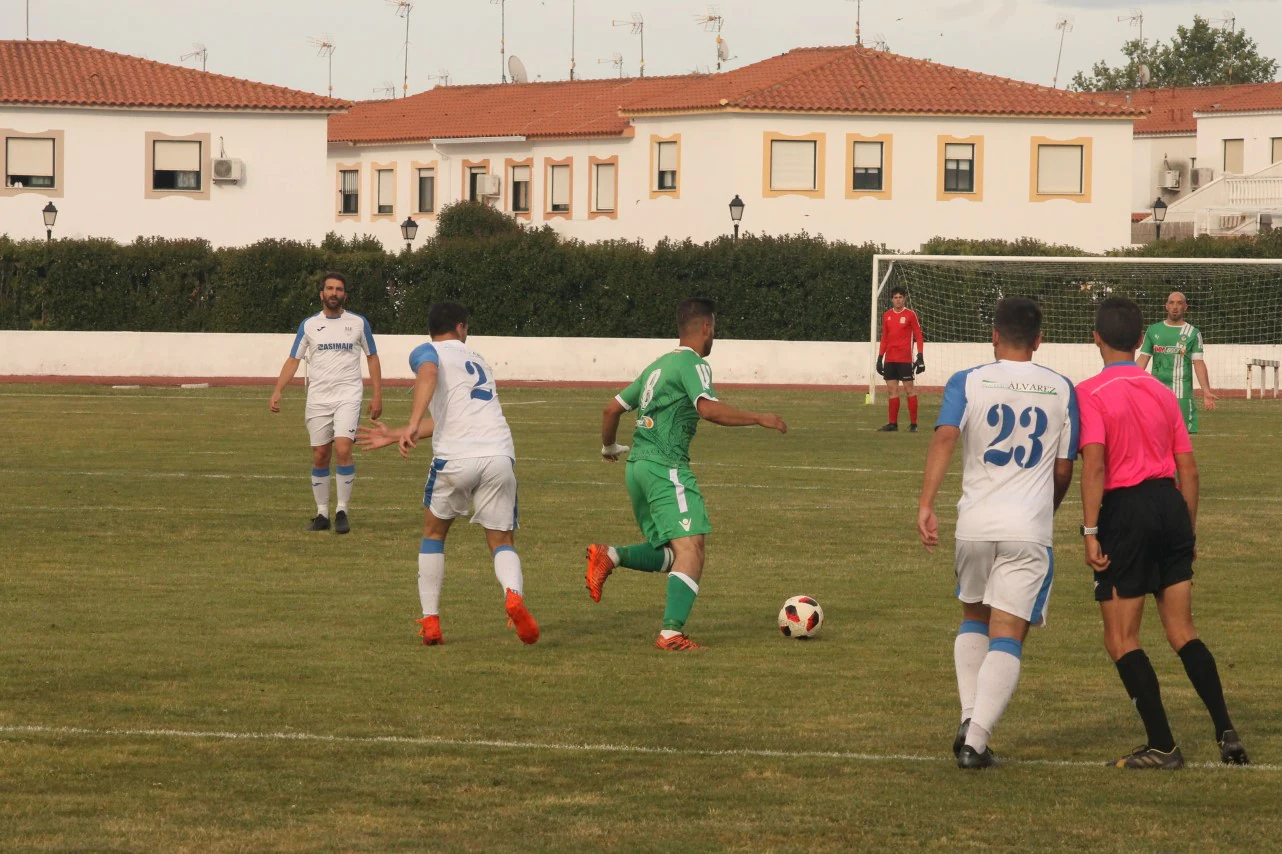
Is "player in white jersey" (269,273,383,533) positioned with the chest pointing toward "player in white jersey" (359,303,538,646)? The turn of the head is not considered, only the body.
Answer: yes

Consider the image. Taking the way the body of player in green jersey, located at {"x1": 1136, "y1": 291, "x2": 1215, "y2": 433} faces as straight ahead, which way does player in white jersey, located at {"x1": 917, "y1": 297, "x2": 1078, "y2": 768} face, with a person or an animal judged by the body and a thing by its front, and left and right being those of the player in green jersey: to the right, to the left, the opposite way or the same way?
the opposite way

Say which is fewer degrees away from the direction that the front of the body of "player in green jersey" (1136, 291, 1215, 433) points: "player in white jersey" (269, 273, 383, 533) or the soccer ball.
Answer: the soccer ball

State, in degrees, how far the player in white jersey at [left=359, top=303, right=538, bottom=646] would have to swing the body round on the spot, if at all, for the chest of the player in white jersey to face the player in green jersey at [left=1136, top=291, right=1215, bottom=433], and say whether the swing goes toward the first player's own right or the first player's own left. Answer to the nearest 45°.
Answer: approximately 90° to the first player's own right

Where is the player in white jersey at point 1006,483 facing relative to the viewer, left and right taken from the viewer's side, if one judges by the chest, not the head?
facing away from the viewer

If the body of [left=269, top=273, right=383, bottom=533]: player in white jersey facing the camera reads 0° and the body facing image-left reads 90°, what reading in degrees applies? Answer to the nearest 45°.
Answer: approximately 0°

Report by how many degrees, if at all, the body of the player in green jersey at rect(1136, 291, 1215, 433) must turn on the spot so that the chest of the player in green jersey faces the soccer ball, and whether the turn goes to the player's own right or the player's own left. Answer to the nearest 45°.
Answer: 0° — they already face it
